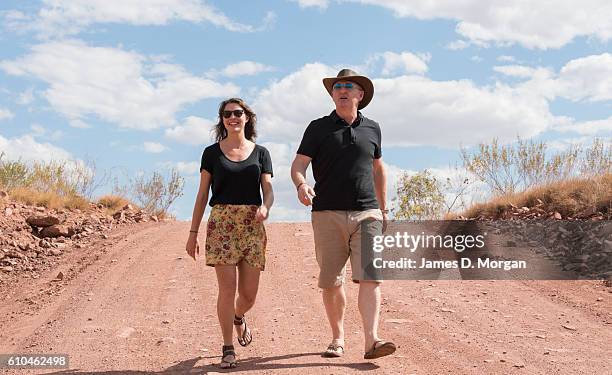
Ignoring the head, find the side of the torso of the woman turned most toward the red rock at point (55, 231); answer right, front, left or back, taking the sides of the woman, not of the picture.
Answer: back

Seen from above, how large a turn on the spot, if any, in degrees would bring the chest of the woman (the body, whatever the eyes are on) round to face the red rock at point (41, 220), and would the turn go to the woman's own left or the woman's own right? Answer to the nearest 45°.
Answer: approximately 135° to the woman's own right

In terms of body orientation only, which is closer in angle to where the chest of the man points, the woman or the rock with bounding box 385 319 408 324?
the woman

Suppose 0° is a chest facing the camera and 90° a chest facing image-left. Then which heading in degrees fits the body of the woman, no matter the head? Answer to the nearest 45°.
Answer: approximately 0°

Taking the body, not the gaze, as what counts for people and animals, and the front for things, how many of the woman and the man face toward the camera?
2

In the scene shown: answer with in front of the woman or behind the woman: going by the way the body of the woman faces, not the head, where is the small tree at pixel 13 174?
behind

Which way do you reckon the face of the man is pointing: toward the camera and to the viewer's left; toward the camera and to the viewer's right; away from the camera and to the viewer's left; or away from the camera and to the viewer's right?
toward the camera and to the viewer's left

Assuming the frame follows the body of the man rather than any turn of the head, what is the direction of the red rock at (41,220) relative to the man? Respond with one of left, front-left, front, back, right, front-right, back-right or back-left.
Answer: back-right
